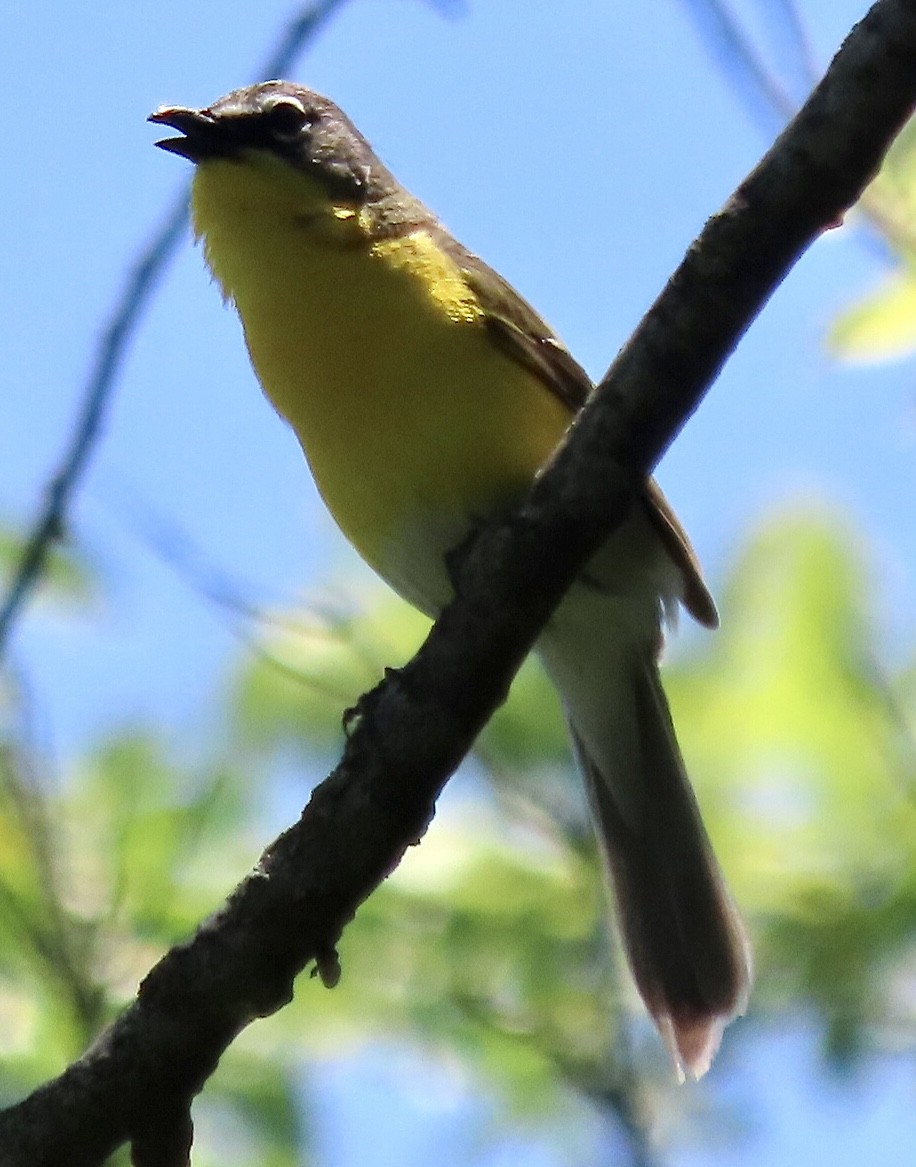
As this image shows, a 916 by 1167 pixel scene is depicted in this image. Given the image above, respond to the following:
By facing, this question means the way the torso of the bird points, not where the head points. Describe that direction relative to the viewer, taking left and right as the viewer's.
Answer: facing the viewer and to the left of the viewer
